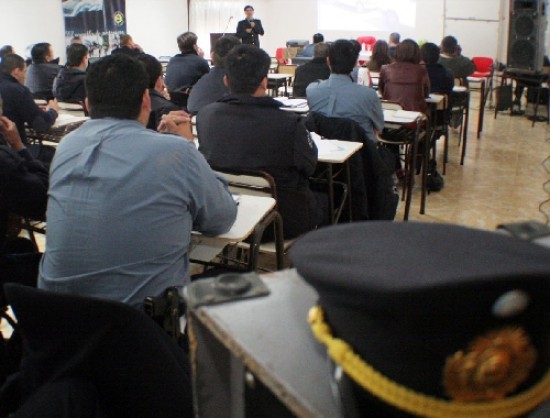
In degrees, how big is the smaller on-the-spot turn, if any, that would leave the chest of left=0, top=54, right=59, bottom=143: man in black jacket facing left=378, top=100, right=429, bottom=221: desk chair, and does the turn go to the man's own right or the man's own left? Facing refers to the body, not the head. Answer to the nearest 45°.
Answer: approximately 45° to the man's own right

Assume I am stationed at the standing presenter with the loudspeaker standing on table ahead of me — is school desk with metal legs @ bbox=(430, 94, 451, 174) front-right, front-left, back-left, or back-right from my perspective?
front-right

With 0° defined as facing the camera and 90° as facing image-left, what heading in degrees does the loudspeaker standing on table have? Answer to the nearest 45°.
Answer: approximately 0°

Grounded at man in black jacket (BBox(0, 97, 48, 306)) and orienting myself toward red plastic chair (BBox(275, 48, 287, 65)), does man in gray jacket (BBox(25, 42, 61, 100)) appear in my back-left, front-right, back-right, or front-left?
front-left

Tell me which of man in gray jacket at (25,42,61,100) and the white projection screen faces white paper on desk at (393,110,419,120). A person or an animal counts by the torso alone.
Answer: the white projection screen

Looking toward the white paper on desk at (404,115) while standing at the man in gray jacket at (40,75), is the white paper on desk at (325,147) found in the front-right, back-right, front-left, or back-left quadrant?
front-right

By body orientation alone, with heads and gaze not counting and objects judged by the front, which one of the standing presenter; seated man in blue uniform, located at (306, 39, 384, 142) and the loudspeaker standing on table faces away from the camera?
the seated man in blue uniform

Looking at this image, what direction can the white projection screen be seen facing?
toward the camera

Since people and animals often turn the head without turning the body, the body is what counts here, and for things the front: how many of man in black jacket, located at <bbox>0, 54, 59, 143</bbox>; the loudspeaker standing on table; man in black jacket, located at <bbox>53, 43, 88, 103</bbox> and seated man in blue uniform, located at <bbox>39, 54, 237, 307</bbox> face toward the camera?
1

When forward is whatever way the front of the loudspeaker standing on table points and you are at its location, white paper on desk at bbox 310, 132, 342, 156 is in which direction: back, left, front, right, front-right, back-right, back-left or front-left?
front

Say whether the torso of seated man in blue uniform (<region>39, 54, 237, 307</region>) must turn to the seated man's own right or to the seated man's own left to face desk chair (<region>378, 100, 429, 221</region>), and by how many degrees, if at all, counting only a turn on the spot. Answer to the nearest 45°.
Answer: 0° — they already face it

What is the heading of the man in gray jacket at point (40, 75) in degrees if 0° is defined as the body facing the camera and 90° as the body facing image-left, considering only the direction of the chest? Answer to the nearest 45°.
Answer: approximately 225°

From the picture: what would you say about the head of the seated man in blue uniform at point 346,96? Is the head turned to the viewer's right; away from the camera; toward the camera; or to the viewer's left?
away from the camera

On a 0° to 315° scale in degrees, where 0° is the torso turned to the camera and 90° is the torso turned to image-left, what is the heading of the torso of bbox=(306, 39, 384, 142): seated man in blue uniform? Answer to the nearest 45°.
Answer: approximately 180°

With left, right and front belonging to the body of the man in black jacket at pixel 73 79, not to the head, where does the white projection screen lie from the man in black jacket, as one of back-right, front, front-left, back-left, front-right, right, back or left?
front

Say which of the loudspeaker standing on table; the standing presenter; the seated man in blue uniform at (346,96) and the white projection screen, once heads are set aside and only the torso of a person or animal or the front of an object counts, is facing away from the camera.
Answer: the seated man in blue uniform

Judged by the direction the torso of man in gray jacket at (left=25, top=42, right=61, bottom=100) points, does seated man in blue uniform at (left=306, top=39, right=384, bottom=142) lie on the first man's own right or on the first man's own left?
on the first man's own right

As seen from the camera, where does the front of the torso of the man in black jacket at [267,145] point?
away from the camera

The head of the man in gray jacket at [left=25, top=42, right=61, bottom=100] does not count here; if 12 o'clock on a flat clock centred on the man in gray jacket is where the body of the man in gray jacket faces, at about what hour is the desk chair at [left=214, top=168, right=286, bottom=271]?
The desk chair is roughly at 4 o'clock from the man in gray jacket.

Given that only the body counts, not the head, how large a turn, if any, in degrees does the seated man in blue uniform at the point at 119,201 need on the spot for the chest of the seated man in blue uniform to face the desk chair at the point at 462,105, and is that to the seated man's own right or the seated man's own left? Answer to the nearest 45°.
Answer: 0° — they already face it

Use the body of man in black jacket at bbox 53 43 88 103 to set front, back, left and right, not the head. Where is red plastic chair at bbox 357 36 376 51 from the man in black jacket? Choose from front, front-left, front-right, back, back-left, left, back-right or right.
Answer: front

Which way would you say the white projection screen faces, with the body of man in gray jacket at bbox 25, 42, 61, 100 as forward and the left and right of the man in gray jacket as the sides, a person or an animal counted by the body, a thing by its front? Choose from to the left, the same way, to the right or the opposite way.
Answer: the opposite way

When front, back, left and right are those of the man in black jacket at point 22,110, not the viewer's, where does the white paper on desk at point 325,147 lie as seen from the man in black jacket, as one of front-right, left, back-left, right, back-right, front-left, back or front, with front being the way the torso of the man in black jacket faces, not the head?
right

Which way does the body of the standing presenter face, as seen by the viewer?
toward the camera
